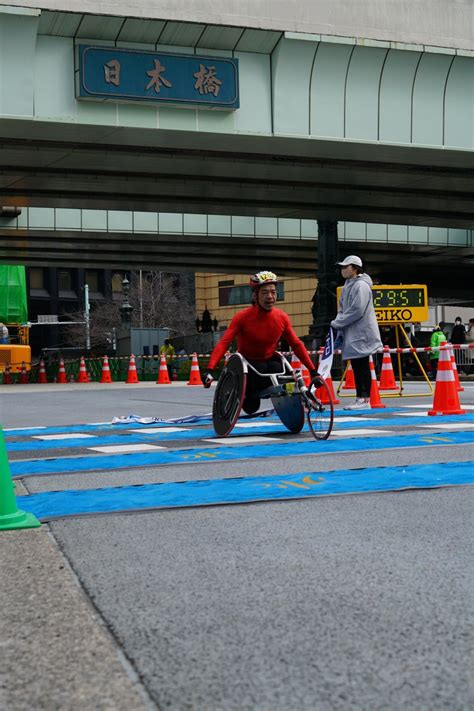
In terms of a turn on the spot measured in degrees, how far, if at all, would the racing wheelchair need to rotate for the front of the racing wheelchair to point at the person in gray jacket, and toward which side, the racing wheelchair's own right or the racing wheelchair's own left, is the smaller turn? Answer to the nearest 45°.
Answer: approximately 135° to the racing wheelchair's own left

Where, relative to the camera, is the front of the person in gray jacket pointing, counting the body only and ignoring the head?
to the viewer's left

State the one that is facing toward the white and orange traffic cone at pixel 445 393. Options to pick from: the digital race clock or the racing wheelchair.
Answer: the digital race clock

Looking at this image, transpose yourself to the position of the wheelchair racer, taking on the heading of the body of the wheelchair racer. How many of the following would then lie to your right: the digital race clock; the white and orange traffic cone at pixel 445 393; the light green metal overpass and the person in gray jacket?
0

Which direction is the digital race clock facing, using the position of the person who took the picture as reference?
facing the viewer

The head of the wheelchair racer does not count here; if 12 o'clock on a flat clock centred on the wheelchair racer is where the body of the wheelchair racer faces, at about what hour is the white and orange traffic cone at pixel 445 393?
The white and orange traffic cone is roughly at 9 o'clock from the wheelchair racer.

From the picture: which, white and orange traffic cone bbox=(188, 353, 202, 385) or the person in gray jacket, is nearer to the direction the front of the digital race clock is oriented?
the person in gray jacket

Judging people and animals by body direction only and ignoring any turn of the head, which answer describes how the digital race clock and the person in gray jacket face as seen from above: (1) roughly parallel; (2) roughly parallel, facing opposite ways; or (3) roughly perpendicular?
roughly perpendicular

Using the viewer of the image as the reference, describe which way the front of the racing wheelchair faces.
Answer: facing the viewer and to the right of the viewer

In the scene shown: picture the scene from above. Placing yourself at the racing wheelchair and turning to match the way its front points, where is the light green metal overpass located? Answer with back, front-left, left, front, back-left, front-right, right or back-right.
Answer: back-left

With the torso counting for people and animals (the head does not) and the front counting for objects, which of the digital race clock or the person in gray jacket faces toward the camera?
the digital race clock

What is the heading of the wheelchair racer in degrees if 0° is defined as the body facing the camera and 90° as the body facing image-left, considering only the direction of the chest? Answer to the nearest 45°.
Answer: approximately 315°
